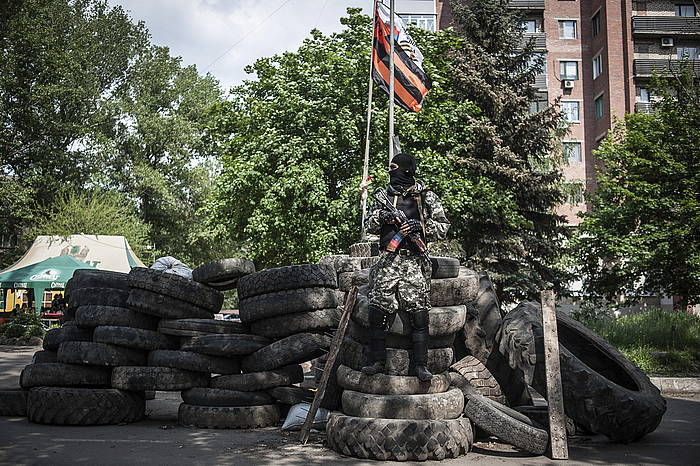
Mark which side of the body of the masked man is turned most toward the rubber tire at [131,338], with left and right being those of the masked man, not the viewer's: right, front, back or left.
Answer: right

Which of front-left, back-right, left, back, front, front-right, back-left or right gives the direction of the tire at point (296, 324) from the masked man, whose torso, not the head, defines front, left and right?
back-right

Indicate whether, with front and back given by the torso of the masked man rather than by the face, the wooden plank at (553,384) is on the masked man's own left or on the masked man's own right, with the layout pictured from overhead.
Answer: on the masked man's own left

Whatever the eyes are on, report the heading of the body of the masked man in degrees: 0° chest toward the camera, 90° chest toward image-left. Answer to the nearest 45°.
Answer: approximately 0°

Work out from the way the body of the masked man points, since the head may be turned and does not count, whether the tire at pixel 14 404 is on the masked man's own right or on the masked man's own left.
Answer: on the masked man's own right

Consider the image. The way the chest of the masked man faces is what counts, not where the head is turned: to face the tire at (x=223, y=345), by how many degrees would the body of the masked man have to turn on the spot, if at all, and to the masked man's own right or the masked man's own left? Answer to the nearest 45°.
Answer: approximately 135° to the masked man's own right

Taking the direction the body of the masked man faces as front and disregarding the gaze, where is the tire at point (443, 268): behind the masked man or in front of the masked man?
behind

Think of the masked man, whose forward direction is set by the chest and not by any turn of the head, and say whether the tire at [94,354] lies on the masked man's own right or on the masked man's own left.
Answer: on the masked man's own right

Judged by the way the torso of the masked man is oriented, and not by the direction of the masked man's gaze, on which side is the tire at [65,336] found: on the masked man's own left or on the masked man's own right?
on the masked man's own right

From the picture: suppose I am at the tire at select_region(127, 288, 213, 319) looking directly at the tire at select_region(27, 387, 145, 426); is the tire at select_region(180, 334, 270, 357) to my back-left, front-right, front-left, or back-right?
back-left
